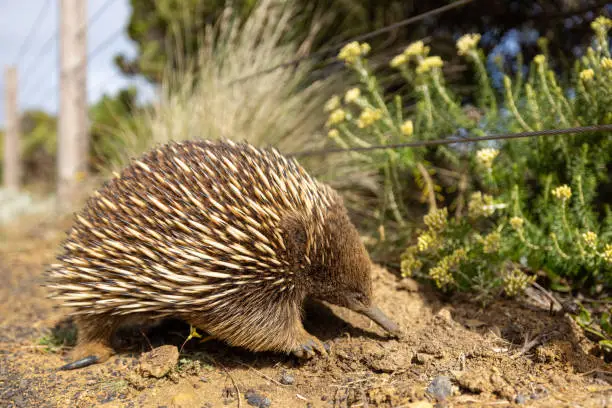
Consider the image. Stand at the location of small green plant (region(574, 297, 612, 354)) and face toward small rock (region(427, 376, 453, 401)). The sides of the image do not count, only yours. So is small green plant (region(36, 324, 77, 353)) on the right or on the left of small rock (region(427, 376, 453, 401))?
right

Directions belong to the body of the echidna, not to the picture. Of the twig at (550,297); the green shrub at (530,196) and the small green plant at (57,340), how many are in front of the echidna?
2

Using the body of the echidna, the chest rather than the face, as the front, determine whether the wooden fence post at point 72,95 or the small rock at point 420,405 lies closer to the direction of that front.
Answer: the small rock

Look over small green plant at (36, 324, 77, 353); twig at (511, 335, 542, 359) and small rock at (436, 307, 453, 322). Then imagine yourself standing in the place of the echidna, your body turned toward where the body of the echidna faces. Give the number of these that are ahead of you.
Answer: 2

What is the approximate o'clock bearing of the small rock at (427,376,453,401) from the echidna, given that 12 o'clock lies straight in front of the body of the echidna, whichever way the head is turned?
The small rock is roughly at 1 o'clock from the echidna.

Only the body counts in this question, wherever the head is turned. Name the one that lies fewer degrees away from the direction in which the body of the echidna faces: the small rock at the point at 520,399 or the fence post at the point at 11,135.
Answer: the small rock

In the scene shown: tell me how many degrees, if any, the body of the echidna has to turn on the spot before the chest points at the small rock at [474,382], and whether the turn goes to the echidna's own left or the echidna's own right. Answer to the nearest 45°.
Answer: approximately 45° to the echidna's own right

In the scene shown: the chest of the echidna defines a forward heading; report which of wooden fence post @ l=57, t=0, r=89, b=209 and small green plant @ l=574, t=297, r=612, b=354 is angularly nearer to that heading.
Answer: the small green plant

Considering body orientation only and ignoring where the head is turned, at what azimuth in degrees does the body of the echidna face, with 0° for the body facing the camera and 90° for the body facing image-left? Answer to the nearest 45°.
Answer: approximately 270°
